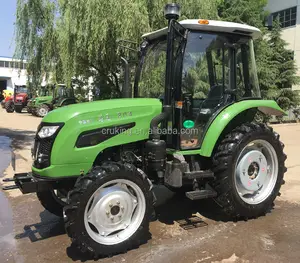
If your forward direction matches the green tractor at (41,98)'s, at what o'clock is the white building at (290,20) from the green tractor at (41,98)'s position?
The white building is roughly at 8 o'clock from the green tractor.

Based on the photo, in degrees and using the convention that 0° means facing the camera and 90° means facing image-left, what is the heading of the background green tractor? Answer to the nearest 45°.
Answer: approximately 45°

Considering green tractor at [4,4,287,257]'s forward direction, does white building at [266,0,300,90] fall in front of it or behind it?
behind

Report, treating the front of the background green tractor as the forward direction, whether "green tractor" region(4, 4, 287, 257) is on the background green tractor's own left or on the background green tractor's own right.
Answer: on the background green tractor's own left

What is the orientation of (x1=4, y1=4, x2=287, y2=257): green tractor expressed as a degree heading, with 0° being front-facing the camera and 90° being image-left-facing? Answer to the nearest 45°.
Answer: approximately 45°

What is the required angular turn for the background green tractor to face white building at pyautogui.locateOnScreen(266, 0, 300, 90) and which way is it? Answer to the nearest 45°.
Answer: approximately 135° to its left

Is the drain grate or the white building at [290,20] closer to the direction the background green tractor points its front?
the drain grate

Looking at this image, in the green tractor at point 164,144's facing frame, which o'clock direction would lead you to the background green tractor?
The background green tractor is roughly at 4 o'clock from the green tractor.
